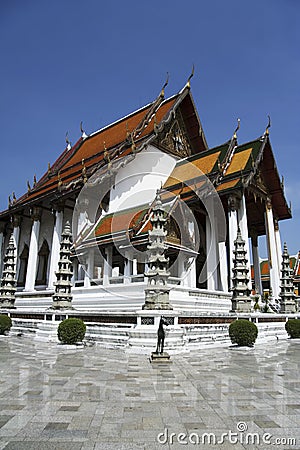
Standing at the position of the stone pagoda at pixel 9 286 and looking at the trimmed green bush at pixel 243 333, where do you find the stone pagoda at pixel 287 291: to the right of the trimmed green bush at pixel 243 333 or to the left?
left

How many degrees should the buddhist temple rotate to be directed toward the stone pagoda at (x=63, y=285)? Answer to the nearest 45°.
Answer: approximately 90° to its right

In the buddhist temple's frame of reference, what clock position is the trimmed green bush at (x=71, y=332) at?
The trimmed green bush is roughly at 2 o'clock from the buddhist temple.

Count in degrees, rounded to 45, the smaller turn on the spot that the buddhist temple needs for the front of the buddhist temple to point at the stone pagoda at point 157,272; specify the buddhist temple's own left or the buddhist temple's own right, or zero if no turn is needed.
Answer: approximately 45° to the buddhist temple's own right

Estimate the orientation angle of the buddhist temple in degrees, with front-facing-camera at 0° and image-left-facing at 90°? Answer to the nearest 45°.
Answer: approximately 315°

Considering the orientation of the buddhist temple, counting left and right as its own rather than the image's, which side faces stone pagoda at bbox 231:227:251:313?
front
